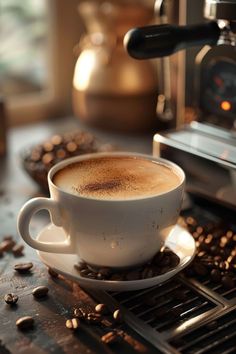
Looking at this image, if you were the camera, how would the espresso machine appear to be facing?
facing the viewer and to the left of the viewer
